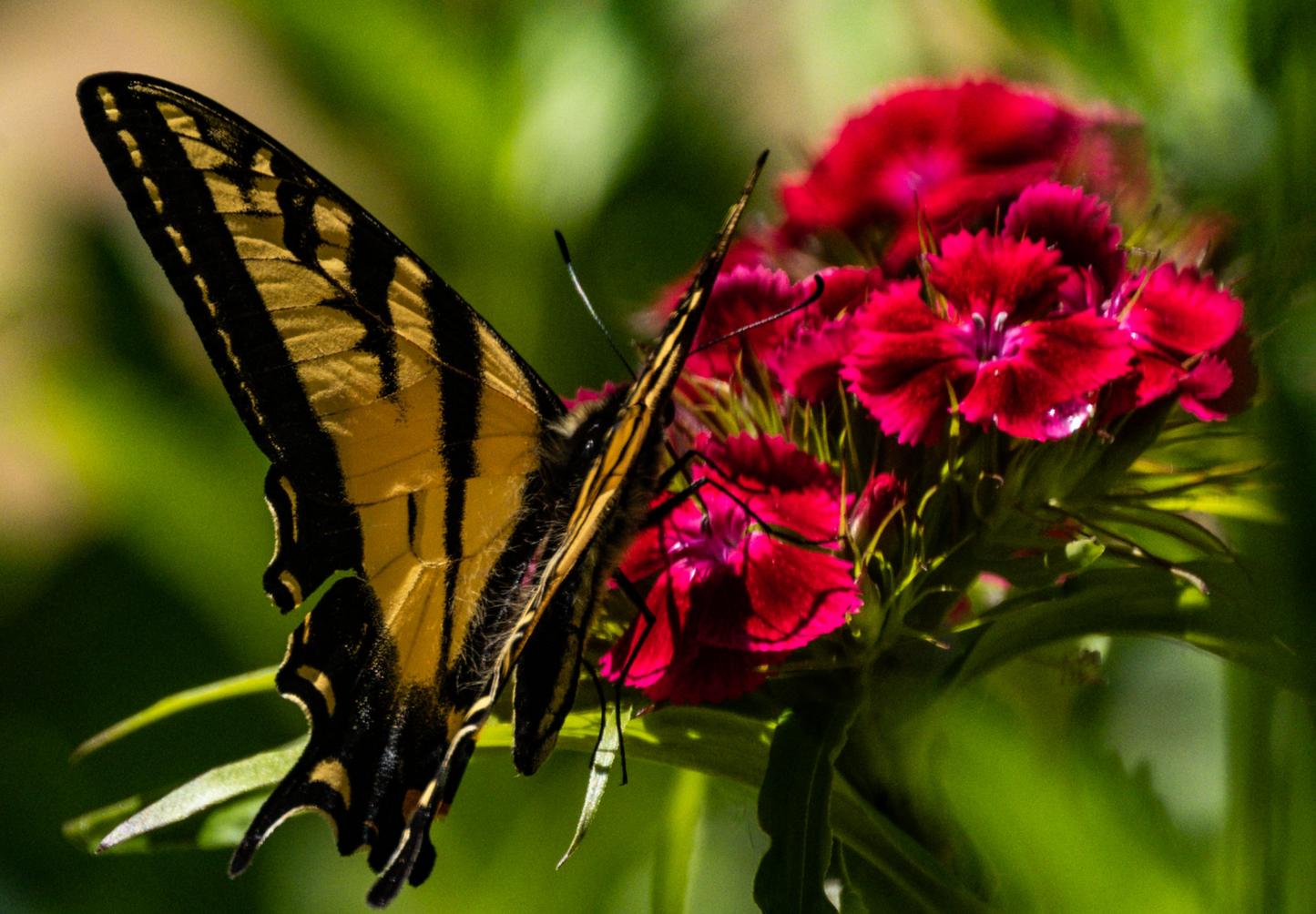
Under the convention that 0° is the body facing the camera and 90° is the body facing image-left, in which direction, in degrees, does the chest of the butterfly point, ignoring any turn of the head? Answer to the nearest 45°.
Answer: approximately 225°

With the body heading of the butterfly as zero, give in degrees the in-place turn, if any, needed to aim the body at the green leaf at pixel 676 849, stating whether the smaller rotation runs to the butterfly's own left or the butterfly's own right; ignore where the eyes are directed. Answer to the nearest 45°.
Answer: approximately 45° to the butterfly's own right
